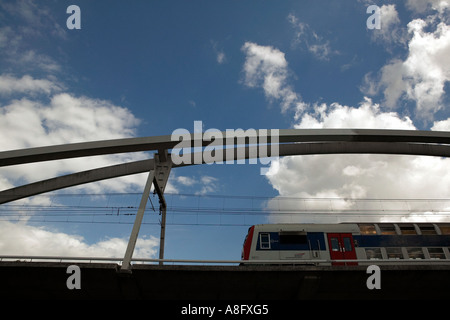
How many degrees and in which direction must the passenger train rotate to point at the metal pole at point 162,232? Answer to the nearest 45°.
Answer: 0° — it already faces it

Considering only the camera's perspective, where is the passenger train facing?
facing to the left of the viewer

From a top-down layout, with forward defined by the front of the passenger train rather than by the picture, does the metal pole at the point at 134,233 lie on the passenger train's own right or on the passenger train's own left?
on the passenger train's own left
